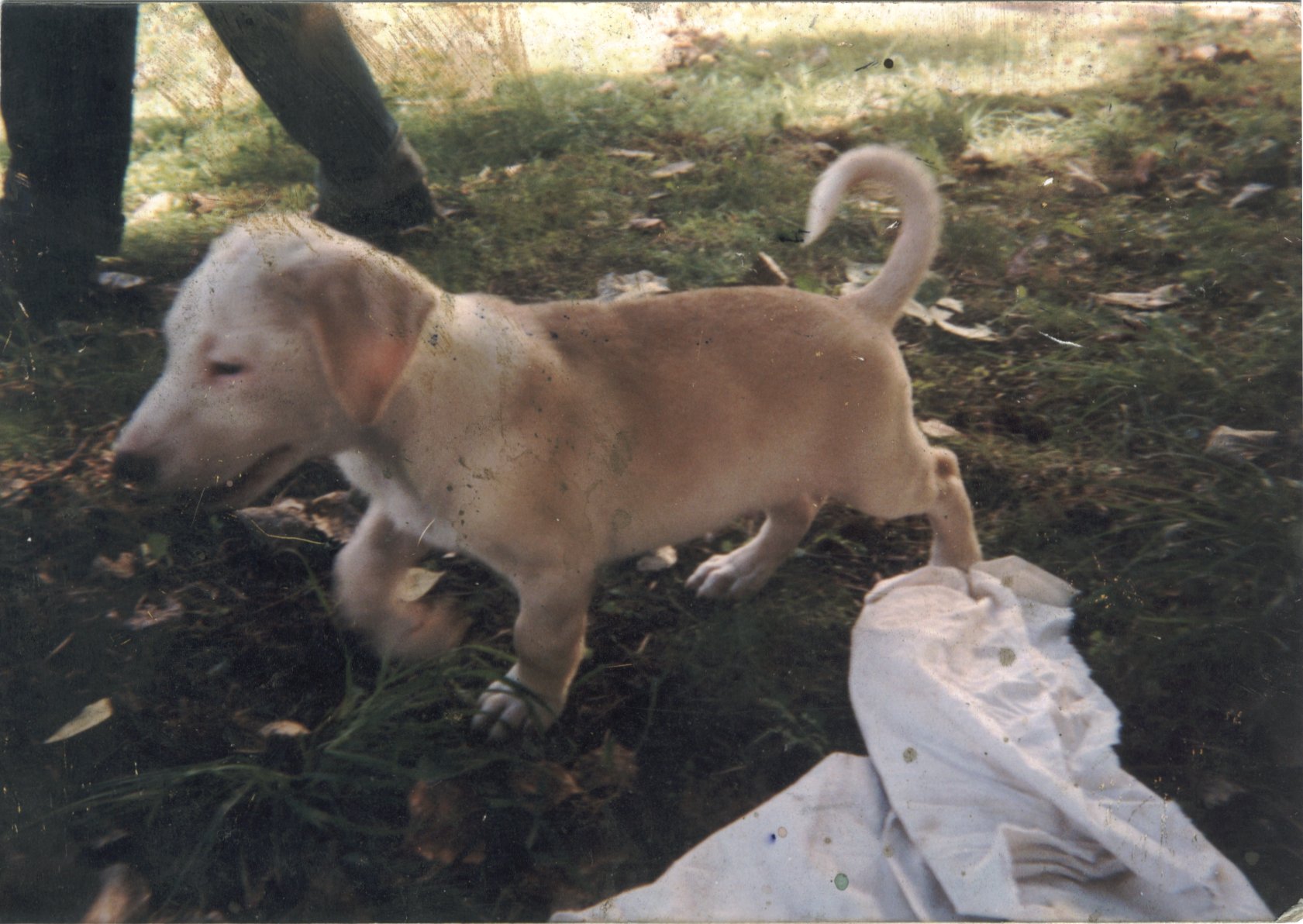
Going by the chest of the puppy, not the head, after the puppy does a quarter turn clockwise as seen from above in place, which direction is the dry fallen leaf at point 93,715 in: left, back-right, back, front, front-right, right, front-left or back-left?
left

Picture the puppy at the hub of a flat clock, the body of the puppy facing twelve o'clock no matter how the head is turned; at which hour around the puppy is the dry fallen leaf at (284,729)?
The dry fallen leaf is roughly at 11 o'clock from the puppy.

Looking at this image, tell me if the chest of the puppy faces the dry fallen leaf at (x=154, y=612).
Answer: yes

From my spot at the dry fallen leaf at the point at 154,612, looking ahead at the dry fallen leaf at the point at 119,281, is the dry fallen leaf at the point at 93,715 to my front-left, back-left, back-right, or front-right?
back-left

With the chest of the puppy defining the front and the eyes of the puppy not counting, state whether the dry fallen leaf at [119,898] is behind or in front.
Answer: in front

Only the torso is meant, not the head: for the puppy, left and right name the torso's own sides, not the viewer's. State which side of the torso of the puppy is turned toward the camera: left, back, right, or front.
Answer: left

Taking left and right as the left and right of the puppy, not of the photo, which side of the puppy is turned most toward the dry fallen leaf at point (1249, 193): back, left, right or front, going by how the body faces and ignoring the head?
back

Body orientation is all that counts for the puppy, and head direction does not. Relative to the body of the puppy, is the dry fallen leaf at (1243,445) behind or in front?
behind

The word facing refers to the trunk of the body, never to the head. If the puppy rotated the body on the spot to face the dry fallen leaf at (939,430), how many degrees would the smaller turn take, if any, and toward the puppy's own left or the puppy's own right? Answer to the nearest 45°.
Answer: approximately 180°

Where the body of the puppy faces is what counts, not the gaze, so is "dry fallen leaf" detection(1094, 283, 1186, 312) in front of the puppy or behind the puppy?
behind

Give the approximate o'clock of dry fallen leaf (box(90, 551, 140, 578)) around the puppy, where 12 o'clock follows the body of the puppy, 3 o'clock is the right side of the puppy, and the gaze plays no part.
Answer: The dry fallen leaf is roughly at 12 o'clock from the puppy.
